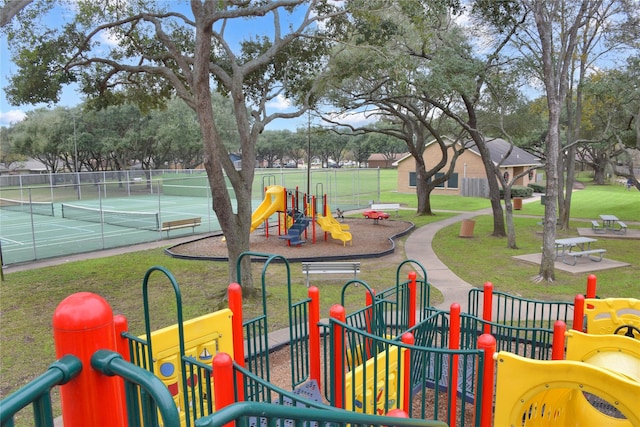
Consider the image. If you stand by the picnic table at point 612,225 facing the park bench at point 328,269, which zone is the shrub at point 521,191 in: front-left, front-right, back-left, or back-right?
back-right

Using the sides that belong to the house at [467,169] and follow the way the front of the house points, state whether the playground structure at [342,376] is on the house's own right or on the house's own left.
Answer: on the house's own right

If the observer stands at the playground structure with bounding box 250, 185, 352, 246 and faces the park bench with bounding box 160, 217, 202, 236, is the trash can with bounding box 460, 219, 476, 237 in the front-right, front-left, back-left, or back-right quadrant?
back-right

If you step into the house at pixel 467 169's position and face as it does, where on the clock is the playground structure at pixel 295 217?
The playground structure is roughly at 2 o'clock from the house.

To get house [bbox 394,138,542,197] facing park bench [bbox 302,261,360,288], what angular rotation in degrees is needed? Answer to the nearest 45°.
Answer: approximately 45° to its right

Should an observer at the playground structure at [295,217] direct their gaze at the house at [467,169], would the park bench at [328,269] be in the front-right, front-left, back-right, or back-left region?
back-right

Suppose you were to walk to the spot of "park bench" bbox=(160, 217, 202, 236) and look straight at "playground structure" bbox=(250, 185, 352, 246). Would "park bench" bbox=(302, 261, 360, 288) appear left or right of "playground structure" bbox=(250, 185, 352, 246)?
right

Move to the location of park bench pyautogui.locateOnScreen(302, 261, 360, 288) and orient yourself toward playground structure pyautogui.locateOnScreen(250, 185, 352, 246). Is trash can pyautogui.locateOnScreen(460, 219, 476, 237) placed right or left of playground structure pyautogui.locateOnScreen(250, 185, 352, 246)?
right

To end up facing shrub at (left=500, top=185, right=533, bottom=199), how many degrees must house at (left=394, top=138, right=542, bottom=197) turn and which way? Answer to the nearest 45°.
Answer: approximately 45° to its left
